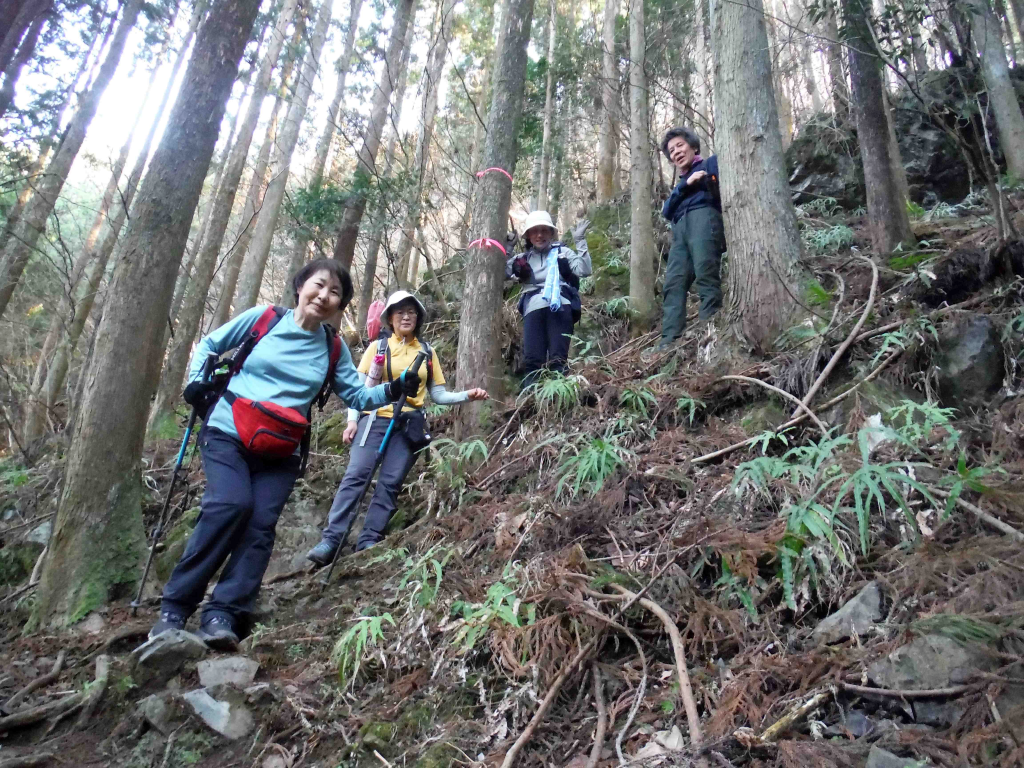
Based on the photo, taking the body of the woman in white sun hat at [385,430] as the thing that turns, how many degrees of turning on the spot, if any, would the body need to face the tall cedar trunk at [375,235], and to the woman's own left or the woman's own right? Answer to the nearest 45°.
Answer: approximately 180°

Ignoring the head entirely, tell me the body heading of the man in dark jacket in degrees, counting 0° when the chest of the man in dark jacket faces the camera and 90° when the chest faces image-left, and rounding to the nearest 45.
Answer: approximately 45°

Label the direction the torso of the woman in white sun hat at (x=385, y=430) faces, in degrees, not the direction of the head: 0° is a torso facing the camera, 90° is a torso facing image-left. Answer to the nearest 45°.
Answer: approximately 0°

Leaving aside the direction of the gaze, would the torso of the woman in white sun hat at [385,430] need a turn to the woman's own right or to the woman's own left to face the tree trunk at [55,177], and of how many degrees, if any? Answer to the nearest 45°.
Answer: approximately 135° to the woman's own right

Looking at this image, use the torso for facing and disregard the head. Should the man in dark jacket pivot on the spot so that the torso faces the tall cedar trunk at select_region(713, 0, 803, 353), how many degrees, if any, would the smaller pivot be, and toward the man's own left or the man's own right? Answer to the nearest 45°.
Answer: approximately 90° to the man's own left

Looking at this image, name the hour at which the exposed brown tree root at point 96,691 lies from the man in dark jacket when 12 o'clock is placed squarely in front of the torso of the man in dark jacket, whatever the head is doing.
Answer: The exposed brown tree root is roughly at 12 o'clock from the man in dark jacket.
